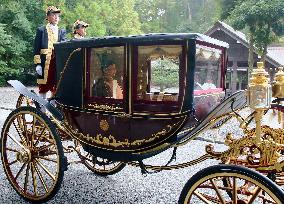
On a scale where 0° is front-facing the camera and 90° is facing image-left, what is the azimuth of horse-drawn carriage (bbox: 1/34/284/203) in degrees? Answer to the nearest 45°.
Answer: approximately 315°
